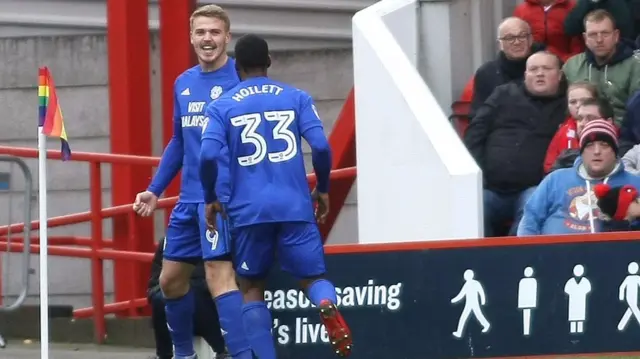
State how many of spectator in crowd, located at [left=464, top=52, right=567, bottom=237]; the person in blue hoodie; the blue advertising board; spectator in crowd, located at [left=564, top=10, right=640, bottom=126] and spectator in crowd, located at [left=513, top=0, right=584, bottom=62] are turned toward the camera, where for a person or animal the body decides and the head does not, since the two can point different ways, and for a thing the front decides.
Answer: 5

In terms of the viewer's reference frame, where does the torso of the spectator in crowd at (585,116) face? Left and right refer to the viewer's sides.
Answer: facing the viewer and to the left of the viewer

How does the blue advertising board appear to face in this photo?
toward the camera

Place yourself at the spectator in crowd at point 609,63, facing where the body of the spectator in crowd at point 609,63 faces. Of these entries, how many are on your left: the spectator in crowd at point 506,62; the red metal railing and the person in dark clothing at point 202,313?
0

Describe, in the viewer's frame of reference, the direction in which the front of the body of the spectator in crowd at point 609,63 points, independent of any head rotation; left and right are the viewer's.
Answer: facing the viewer

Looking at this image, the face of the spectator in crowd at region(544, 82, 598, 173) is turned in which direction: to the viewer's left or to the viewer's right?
to the viewer's left

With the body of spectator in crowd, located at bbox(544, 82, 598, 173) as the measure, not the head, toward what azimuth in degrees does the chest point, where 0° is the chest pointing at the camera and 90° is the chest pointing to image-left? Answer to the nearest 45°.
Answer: approximately 45°

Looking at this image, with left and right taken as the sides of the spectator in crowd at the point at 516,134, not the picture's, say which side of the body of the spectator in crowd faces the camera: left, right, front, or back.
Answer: front

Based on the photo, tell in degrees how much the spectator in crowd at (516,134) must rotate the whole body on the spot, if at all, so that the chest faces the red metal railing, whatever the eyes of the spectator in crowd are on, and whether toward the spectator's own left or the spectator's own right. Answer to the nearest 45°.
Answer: approximately 90° to the spectator's own right

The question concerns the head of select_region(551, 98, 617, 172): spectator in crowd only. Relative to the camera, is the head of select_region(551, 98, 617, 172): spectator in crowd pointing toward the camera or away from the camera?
toward the camera
